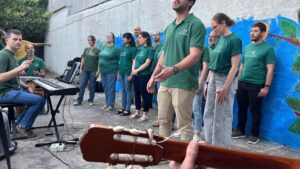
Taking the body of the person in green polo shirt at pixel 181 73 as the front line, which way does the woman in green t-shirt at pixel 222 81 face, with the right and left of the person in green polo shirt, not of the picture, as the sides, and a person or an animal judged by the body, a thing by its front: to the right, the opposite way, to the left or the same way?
the same way

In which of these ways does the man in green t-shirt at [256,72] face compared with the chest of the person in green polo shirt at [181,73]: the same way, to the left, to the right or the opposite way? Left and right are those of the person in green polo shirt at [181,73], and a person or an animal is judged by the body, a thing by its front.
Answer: the same way

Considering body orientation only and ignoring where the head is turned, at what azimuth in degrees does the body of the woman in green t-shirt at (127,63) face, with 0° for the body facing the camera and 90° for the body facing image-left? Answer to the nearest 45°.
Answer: approximately 45°

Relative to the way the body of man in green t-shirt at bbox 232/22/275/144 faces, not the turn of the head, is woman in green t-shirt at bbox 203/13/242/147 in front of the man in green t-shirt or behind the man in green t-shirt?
in front

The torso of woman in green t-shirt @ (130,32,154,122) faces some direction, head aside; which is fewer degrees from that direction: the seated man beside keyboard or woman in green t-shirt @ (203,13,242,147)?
the seated man beside keyboard

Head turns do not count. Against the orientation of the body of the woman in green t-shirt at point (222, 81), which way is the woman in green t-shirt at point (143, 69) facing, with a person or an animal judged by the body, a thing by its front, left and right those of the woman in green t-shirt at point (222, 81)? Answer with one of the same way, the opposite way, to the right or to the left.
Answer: the same way

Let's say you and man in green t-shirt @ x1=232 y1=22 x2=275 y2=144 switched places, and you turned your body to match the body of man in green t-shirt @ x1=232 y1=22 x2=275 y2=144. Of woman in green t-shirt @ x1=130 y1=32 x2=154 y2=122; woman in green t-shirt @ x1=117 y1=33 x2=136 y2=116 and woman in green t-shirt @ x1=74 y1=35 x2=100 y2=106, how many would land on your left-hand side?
0

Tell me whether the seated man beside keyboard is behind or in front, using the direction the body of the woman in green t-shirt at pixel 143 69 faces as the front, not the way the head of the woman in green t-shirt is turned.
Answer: in front

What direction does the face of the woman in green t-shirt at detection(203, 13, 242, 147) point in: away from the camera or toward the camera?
toward the camera

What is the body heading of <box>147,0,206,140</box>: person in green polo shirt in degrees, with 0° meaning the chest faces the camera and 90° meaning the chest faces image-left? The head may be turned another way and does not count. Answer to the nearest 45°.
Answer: approximately 45°

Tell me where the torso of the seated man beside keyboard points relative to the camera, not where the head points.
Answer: to the viewer's right

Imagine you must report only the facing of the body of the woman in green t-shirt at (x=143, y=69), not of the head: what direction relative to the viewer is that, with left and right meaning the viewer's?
facing the viewer and to the left of the viewer

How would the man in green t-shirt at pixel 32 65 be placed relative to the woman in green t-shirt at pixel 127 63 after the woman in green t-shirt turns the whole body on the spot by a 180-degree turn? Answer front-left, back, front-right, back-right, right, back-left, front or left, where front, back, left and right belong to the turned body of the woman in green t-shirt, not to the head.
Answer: back-left

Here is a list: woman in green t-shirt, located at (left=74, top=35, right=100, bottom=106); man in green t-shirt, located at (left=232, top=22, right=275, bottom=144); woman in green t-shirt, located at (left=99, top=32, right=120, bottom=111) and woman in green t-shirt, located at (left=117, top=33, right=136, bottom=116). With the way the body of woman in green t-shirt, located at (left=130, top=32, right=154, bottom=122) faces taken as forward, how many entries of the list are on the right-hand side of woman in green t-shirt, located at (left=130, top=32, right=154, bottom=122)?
3

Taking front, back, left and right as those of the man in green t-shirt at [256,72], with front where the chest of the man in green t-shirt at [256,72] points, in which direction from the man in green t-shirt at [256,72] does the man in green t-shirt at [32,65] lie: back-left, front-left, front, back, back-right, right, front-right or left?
front-right

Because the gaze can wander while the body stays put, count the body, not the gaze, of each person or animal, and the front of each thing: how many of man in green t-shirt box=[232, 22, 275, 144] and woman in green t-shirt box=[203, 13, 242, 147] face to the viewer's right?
0

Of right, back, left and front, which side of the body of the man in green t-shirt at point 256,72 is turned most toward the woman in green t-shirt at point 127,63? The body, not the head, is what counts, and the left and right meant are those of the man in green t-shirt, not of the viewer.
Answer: right

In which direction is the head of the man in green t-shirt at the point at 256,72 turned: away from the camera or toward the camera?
toward the camera
